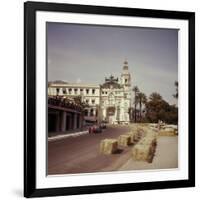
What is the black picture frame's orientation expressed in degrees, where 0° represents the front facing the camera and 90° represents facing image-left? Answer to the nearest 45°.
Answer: approximately 315°
